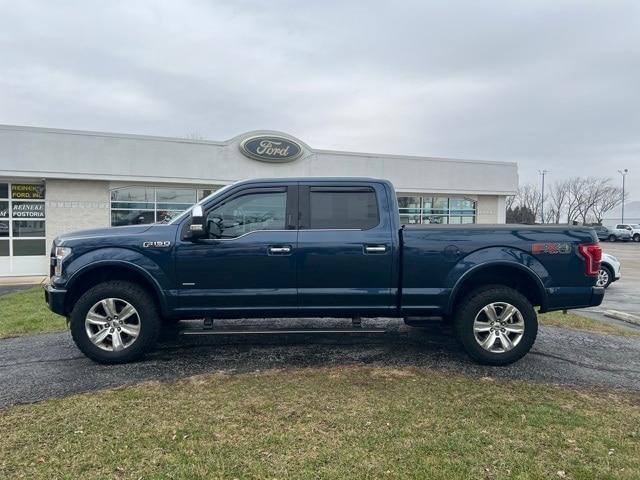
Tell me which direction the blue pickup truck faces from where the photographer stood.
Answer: facing to the left of the viewer

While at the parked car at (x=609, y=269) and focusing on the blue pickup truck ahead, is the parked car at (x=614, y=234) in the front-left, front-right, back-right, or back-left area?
back-right

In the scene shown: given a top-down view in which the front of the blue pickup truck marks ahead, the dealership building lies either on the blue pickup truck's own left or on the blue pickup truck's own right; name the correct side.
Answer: on the blue pickup truck's own right

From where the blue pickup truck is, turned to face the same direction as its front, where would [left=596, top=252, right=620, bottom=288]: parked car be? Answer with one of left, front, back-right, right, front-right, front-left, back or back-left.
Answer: back-right

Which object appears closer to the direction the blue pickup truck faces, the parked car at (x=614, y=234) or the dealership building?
the dealership building

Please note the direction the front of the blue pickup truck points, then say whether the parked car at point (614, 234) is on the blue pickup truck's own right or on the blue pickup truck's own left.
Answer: on the blue pickup truck's own right

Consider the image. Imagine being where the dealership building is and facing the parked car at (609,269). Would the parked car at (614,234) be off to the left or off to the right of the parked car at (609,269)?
left

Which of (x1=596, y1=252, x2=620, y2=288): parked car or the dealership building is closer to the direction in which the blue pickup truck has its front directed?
the dealership building
